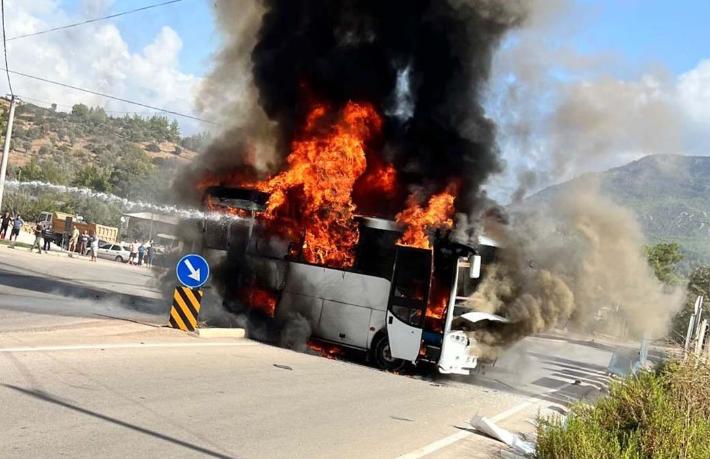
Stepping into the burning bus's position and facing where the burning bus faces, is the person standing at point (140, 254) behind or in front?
behind

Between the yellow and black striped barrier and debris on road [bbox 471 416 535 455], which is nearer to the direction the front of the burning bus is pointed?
the debris on road

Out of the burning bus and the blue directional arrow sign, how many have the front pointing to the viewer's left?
0

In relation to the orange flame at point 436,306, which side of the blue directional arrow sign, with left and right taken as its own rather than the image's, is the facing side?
left

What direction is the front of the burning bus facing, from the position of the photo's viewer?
facing the viewer and to the right of the viewer

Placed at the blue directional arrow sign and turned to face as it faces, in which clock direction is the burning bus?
The burning bus is roughly at 9 o'clock from the blue directional arrow sign.

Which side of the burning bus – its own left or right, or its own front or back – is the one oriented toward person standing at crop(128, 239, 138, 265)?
back

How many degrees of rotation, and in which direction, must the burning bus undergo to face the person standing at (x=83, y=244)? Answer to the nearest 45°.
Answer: approximately 180°

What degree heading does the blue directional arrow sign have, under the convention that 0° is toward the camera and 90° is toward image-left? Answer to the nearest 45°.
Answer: approximately 0°

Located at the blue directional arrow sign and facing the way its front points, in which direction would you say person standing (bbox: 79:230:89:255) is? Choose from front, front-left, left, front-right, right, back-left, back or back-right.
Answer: back

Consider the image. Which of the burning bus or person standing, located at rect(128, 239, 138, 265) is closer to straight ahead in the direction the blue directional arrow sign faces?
the burning bus

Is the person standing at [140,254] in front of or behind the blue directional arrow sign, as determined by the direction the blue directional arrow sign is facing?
behind

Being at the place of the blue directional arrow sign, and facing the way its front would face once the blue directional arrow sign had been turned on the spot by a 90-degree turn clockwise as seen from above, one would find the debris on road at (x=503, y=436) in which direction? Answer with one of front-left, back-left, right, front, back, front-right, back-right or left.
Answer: back-left
